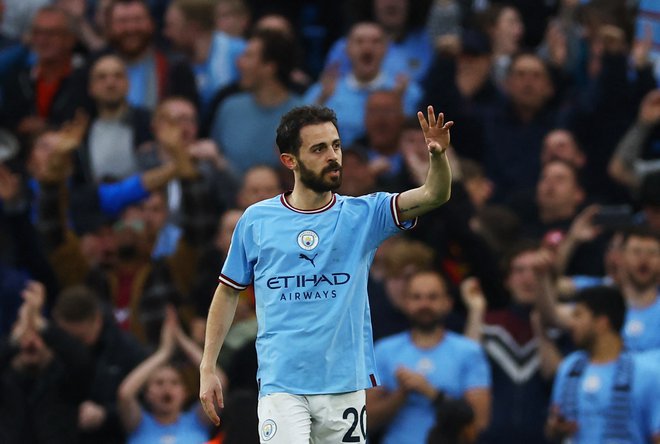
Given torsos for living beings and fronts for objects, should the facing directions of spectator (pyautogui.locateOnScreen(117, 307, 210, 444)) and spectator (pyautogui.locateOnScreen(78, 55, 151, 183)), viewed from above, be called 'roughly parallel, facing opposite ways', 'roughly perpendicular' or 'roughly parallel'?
roughly parallel

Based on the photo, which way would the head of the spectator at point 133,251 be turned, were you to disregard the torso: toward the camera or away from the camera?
toward the camera

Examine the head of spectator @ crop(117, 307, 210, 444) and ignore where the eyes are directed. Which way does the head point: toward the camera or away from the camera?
toward the camera

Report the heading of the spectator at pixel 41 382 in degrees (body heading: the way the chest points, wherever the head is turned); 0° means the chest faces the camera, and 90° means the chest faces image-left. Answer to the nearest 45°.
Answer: approximately 0°

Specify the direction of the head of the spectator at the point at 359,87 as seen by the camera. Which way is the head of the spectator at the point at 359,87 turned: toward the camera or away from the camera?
toward the camera

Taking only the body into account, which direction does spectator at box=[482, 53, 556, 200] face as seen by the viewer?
toward the camera

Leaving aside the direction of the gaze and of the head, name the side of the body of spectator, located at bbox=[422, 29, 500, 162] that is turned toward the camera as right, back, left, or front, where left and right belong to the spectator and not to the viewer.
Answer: front

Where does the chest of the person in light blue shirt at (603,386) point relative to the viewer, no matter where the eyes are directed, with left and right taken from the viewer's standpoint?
facing the viewer and to the left of the viewer

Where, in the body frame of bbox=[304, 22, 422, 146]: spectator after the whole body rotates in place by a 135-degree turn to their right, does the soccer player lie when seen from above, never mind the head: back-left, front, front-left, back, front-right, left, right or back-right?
back-left

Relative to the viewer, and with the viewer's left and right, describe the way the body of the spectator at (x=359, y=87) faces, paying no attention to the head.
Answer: facing the viewer

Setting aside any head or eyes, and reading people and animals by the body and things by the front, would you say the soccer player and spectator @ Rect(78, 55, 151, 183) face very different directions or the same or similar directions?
same or similar directions

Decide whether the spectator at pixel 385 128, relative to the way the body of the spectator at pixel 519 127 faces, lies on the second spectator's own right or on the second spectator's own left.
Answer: on the second spectator's own right

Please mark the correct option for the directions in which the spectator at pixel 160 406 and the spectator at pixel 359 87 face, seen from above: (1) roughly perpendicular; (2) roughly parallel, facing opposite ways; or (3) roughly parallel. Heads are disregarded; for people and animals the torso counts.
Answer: roughly parallel

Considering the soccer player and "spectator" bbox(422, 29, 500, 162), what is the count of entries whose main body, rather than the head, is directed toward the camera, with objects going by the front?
2

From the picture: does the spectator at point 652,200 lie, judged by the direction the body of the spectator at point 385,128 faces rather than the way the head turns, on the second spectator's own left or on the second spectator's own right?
on the second spectator's own left

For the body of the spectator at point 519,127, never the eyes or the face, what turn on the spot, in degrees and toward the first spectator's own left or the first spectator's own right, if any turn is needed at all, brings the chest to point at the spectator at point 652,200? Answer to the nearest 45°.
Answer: approximately 45° to the first spectator's own left
